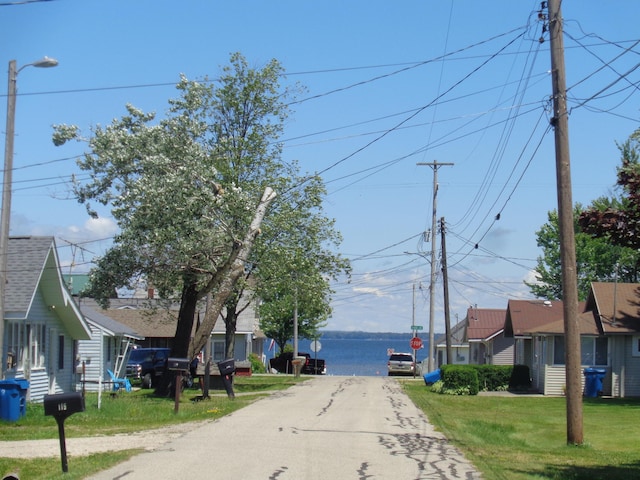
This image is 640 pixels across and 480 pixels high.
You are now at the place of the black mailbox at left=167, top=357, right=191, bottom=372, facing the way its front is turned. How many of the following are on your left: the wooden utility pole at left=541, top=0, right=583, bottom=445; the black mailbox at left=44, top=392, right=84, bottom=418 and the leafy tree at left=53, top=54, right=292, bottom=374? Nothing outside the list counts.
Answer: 1

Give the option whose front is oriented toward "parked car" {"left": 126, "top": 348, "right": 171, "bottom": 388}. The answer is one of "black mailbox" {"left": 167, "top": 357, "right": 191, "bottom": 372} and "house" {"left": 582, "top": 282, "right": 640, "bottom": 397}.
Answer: the house

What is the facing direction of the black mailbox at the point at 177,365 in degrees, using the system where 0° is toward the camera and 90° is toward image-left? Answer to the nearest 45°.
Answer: approximately 270°

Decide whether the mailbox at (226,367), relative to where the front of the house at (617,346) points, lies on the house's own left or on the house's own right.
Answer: on the house's own left

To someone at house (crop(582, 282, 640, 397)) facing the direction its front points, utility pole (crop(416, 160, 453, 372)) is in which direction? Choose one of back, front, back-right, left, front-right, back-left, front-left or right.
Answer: front-right

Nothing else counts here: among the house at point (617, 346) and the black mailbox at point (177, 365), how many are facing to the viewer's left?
1

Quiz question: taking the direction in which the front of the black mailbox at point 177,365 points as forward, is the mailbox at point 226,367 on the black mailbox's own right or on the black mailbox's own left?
on the black mailbox's own left

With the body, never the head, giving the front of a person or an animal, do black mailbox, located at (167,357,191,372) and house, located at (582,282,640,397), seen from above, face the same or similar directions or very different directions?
very different directions

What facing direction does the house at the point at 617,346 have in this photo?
to the viewer's left

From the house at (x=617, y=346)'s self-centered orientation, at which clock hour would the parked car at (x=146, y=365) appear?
The parked car is roughly at 12 o'clock from the house.
